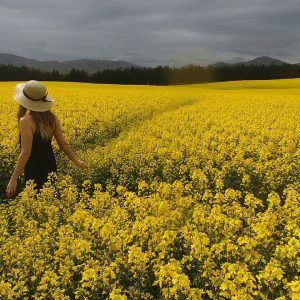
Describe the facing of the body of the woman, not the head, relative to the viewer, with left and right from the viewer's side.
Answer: facing away from the viewer and to the left of the viewer

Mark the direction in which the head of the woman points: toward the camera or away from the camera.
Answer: away from the camera
